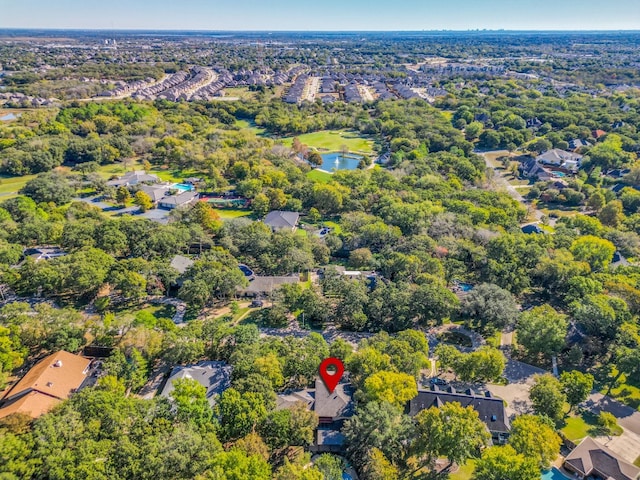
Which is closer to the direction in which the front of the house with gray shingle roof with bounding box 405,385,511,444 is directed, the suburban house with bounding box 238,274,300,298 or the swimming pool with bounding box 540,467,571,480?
the suburban house

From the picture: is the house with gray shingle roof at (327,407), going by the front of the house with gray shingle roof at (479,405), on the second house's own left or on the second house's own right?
on the second house's own left

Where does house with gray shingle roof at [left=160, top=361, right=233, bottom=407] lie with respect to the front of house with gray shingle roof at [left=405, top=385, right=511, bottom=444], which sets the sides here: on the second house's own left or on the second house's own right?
on the second house's own left

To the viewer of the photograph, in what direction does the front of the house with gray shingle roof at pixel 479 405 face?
facing away from the viewer

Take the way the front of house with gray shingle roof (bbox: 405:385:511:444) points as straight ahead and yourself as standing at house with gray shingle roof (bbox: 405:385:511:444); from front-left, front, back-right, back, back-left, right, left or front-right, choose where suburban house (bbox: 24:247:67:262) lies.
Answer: left

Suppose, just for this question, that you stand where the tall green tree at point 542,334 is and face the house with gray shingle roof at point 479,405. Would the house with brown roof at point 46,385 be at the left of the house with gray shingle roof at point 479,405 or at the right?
right

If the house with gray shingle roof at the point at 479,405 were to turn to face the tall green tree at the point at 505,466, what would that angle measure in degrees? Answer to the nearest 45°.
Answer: approximately 180°

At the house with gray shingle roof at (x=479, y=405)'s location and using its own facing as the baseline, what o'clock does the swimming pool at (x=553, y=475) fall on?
The swimming pool is roughly at 4 o'clock from the house with gray shingle roof.

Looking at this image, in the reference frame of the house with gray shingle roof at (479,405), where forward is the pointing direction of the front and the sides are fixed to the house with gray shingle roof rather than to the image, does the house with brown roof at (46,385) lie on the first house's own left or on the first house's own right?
on the first house's own left

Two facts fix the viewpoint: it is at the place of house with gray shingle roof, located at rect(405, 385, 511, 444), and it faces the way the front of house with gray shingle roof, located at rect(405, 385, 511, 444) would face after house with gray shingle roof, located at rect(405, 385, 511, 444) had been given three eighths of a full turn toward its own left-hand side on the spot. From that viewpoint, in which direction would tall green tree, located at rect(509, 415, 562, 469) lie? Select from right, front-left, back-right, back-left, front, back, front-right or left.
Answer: left

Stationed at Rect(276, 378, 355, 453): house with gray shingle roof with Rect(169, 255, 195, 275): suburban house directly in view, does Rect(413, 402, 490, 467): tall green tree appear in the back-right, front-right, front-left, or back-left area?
back-right

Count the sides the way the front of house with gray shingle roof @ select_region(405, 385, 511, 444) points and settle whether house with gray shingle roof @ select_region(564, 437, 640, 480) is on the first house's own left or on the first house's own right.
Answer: on the first house's own right

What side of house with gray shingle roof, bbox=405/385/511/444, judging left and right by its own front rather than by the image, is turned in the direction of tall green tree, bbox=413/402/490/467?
back

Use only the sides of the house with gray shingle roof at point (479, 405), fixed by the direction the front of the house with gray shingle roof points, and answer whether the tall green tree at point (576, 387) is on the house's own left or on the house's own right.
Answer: on the house's own right
